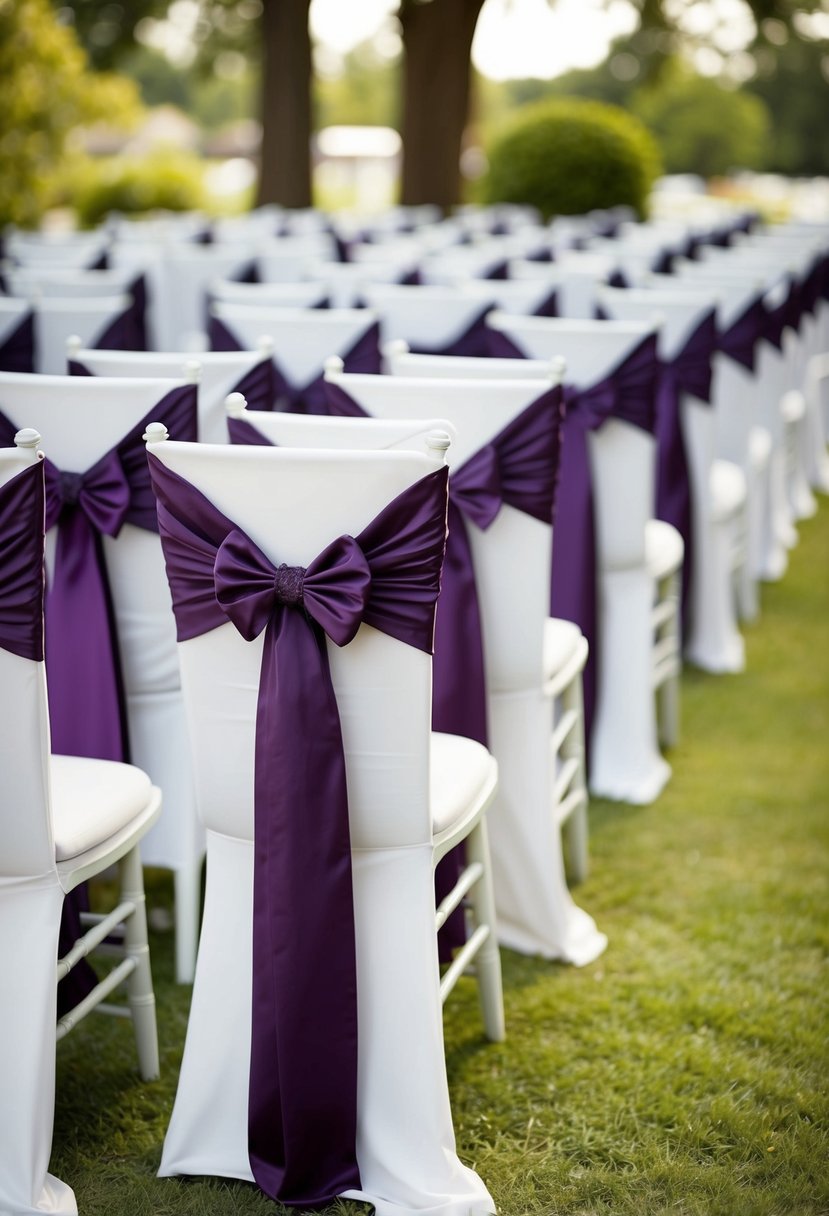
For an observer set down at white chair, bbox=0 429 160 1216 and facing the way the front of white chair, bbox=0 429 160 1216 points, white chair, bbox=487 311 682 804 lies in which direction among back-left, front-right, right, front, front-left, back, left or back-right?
front

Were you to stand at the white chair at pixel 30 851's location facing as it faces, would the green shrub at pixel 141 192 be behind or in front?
in front

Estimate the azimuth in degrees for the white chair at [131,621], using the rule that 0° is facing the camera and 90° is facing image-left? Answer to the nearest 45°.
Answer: approximately 180°

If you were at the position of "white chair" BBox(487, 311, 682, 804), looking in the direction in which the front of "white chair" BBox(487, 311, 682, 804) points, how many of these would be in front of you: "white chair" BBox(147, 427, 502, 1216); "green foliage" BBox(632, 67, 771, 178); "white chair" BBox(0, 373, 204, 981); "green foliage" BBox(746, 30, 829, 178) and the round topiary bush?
3

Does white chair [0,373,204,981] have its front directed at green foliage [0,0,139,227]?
yes

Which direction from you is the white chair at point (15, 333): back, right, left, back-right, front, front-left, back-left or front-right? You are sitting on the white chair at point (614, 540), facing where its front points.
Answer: left

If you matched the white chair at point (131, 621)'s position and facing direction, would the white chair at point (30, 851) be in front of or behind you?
behind

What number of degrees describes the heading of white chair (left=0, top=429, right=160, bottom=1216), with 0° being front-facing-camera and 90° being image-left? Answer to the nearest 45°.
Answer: approximately 225°

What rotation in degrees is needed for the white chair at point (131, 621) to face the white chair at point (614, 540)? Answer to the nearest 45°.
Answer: approximately 45° to its right

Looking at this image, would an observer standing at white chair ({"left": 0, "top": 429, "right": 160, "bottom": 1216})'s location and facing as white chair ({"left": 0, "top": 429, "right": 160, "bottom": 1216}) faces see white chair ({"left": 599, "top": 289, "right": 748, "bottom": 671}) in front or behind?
in front

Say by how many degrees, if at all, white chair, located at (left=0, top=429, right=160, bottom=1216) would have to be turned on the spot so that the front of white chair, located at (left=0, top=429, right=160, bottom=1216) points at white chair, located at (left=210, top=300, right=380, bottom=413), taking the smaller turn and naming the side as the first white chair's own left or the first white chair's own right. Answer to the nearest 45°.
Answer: approximately 45° to the first white chair's own left

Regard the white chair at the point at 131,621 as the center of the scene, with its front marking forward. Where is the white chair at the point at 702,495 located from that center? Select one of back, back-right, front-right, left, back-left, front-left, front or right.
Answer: front-right

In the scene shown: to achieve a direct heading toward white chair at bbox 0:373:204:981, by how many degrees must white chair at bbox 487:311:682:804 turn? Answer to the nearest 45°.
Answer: approximately 135° to its left

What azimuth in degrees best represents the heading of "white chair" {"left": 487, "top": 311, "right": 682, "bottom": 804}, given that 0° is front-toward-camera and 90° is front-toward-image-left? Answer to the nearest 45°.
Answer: approximately 180°
